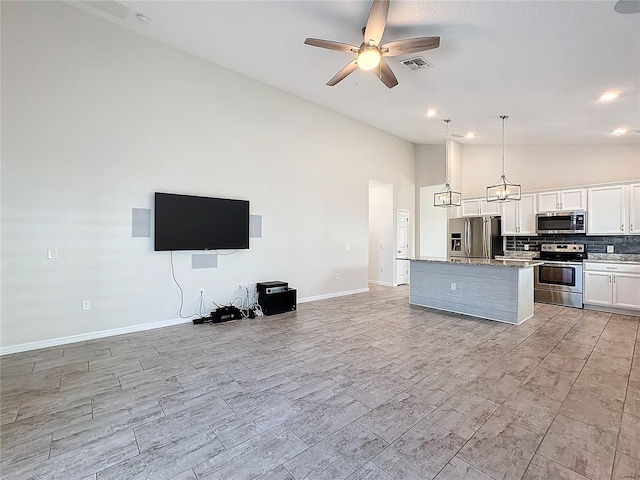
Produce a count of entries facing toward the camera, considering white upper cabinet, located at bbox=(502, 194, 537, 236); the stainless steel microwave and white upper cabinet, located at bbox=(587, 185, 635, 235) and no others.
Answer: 3

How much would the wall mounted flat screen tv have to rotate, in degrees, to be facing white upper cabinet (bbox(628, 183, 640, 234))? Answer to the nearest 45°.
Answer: approximately 45° to its left

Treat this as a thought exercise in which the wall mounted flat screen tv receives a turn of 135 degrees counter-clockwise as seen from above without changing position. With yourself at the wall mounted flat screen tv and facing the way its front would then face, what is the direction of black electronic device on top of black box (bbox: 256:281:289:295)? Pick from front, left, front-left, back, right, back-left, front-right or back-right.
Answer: right

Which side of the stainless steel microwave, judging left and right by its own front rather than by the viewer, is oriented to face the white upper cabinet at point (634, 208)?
left

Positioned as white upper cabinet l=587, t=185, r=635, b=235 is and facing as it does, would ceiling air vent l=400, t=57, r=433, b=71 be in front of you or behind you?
in front

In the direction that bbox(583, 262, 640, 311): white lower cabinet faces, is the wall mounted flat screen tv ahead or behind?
ahead

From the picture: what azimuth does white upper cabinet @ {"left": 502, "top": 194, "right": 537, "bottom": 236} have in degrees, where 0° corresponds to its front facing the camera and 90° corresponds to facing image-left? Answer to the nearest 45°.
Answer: approximately 0°

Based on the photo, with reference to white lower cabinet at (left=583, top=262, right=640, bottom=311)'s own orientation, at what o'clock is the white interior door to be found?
The white interior door is roughly at 3 o'clock from the white lower cabinet.

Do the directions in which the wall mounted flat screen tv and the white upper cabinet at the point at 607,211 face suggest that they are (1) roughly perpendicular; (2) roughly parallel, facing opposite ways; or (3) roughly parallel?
roughly perpendicular

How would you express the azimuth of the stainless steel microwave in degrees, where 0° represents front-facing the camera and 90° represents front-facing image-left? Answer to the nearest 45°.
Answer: approximately 0°

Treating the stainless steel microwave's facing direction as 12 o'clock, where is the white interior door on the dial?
The white interior door is roughly at 3 o'clock from the stainless steel microwave.

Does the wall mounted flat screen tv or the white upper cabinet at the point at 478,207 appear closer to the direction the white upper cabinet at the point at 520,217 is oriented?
the wall mounted flat screen tv

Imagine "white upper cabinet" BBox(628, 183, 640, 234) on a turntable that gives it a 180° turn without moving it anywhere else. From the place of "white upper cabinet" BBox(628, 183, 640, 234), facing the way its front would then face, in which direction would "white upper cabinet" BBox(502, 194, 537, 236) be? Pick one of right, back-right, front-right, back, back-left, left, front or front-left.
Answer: left
